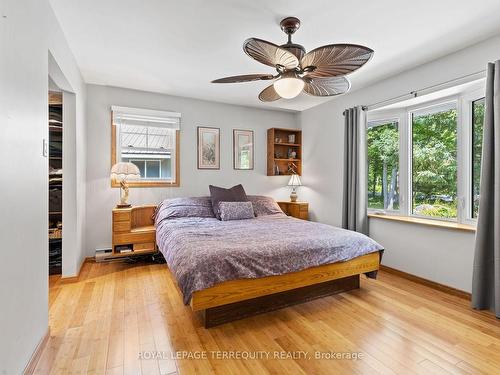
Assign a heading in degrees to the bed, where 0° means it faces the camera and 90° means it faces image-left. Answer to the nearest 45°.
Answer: approximately 315°

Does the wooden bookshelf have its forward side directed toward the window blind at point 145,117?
no

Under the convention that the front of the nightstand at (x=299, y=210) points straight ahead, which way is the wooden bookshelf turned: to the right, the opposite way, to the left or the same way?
the same way

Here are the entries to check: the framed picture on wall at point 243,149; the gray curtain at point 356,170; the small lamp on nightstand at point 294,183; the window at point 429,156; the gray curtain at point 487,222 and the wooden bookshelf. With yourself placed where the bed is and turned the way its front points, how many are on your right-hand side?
0

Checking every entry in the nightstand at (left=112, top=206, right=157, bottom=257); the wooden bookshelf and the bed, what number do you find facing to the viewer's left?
0

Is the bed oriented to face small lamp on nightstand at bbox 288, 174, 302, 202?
no

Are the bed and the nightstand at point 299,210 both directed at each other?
no

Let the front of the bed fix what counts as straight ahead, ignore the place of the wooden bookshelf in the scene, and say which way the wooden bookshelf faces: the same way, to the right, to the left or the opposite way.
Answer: the same way

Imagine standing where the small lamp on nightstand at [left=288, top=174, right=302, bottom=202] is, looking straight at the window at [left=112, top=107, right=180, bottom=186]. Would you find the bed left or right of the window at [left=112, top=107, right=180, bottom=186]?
left

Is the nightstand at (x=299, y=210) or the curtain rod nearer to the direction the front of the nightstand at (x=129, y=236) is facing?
the curtain rod

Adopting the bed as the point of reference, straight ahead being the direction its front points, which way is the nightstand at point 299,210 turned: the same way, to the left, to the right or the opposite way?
the same way

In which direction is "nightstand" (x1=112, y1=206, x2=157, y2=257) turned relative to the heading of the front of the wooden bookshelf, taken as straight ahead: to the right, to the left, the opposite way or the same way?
the same way

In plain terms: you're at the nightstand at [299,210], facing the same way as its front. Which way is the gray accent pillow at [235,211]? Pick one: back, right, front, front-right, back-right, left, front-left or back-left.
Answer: right

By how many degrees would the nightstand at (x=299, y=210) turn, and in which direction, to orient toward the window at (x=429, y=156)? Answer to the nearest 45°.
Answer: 0° — it already faces it

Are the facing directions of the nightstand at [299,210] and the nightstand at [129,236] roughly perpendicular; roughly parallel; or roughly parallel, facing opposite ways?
roughly parallel

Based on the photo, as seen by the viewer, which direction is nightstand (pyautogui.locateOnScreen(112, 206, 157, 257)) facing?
toward the camera

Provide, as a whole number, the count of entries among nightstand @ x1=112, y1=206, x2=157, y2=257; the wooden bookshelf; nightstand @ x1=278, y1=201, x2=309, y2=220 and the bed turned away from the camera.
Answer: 0

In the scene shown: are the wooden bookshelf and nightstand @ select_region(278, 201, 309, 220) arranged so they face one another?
no

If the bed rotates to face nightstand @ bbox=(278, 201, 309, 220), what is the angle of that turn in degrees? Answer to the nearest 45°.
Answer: approximately 135° to its left
